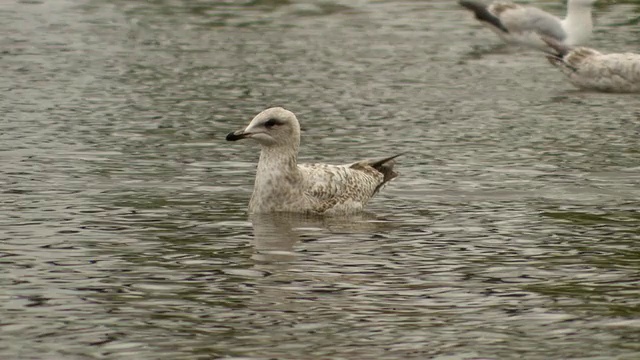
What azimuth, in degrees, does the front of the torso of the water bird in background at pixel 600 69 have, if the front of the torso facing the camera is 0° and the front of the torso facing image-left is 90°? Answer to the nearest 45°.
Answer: approximately 270°

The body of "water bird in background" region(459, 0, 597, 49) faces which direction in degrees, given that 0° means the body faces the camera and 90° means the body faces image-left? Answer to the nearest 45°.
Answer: approximately 270°

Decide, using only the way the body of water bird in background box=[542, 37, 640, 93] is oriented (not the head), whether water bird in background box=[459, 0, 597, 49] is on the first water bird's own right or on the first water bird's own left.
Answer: on the first water bird's own left

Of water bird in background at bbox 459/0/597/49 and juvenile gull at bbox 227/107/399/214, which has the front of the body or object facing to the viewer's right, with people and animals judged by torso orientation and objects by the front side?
the water bird in background

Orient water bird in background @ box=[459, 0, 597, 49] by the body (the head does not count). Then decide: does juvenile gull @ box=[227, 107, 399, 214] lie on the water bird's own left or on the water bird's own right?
on the water bird's own right

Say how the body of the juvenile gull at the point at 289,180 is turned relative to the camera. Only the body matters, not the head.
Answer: to the viewer's left

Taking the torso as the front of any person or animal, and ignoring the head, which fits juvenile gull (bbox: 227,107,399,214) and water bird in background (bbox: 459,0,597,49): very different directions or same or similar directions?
very different directions

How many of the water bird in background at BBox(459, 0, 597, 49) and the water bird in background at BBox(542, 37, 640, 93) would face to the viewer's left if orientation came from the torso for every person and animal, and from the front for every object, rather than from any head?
0
